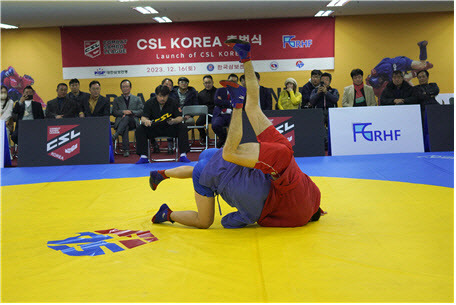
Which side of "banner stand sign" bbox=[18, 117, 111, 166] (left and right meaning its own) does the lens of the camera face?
front

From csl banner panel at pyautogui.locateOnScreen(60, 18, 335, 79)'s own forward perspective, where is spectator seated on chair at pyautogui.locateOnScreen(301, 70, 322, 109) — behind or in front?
in front

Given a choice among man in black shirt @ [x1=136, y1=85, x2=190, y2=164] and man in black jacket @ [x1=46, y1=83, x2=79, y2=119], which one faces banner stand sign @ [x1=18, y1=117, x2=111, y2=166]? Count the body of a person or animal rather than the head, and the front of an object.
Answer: man in black jacket @ [x1=46, y1=83, x2=79, y2=119]

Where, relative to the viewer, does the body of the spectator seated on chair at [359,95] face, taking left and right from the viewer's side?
facing the viewer

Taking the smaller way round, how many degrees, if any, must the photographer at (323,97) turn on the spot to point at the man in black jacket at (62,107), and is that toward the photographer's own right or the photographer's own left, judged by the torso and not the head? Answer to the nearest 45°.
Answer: approximately 90° to the photographer's own right

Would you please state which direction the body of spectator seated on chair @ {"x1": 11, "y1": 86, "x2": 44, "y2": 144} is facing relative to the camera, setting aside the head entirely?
toward the camera

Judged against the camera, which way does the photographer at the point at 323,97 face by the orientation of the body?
toward the camera

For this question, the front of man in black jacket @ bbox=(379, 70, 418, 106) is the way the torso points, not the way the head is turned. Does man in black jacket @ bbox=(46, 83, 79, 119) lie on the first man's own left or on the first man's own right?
on the first man's own right
